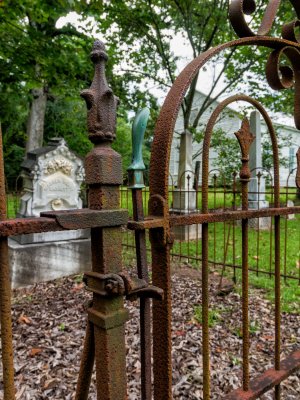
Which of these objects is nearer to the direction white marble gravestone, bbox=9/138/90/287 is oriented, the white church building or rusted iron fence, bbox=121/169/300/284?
the rusted iron fence

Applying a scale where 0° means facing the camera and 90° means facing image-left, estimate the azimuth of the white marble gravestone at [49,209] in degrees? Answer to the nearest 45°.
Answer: approximately 315°

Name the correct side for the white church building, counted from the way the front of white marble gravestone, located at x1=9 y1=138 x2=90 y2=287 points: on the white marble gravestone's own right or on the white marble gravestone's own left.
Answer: on the white marble gravestone's own left

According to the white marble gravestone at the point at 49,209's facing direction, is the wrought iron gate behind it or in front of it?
in front

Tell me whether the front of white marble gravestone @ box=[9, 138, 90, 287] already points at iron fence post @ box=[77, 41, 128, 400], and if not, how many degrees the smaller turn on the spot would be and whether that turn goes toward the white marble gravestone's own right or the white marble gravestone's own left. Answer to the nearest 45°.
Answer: approximately 45° to the white marble gravestone's own right

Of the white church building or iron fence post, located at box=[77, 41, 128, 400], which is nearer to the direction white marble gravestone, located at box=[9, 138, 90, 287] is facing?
the iron fence post
